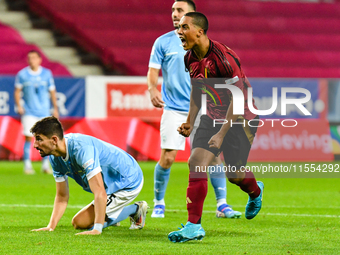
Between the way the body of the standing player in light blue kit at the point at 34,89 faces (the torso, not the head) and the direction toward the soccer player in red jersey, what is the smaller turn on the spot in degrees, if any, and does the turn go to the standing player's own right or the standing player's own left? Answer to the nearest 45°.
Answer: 0° — they already face them

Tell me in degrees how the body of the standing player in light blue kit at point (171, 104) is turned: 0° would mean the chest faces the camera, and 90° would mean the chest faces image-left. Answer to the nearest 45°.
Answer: approximately 0°

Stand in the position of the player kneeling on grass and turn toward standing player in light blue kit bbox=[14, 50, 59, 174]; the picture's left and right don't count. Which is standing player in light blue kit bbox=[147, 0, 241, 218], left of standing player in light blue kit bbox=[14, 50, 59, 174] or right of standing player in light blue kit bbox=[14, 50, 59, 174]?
right

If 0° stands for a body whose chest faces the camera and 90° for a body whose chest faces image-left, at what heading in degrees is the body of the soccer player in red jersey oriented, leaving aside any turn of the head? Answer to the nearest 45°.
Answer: approximately 45°

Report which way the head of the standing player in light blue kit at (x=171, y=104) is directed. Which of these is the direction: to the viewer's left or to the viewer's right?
to the viewer's left

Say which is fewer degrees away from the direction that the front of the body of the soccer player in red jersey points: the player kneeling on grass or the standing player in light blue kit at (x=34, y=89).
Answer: the player kneeling on grass

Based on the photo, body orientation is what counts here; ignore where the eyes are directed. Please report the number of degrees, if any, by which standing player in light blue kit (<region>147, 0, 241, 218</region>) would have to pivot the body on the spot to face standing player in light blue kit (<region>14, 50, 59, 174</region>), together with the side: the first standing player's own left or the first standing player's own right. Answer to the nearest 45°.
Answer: approximately 135° to the first standing player's own right

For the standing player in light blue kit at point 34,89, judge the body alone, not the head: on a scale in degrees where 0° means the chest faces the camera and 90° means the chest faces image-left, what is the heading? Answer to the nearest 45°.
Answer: approximately 0°

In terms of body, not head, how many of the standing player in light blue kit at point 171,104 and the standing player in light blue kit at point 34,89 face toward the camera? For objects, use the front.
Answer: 2

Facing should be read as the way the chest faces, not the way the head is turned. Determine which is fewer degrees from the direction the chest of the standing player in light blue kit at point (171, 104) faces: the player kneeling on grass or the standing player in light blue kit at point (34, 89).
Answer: the player kneeling on grass
